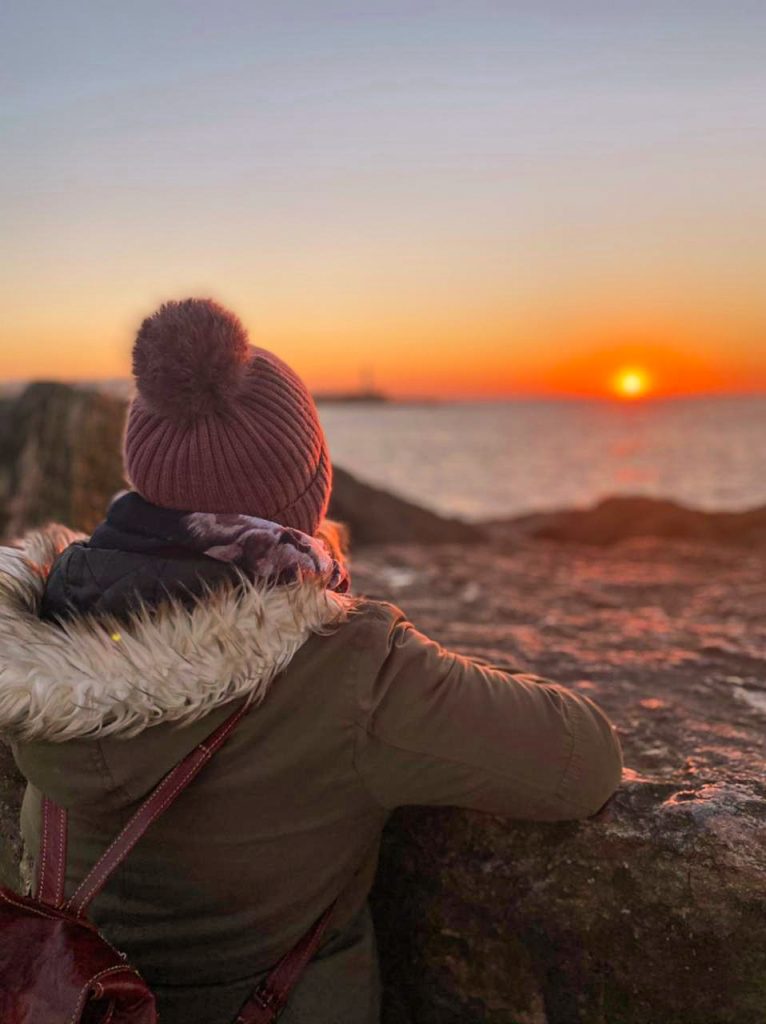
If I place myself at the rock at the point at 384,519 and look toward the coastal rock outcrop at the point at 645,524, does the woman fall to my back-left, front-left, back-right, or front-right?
back-right

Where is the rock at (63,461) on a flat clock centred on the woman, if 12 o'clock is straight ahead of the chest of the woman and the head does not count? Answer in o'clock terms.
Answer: The rock is roughly at 10 o'clock from the woman.

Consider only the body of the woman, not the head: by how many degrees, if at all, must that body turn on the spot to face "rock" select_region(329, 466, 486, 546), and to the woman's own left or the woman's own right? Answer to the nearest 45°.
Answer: approximately 45° to the woman's own left

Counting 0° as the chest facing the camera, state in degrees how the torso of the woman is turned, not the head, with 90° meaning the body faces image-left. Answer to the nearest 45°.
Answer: approximately 225°

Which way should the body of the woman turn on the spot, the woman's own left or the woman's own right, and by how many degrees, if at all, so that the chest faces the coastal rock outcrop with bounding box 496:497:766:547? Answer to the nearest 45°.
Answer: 0° — they already face it
